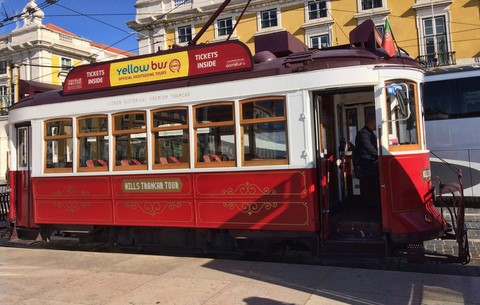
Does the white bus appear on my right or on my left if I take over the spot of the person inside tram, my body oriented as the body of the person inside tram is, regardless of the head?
on my left

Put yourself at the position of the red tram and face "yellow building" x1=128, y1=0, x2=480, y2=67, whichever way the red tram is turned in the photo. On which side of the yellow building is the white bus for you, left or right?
right

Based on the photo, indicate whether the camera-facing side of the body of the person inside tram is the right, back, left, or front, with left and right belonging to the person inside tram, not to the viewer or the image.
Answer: right

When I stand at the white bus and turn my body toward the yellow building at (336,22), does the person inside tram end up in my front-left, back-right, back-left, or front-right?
back-left

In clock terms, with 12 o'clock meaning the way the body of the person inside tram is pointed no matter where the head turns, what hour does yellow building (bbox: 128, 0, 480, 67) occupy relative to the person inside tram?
The yellow building is roughly at 9 o'clock from the person inside tram.
